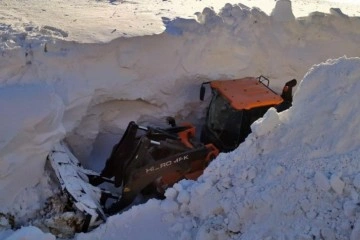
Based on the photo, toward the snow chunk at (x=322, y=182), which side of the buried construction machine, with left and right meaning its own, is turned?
left

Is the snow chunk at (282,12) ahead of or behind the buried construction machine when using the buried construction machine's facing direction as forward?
behind

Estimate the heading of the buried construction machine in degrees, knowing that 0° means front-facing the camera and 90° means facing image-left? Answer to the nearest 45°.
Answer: approximately 45°

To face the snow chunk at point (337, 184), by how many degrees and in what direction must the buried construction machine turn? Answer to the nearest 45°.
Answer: approximately 90° to its left

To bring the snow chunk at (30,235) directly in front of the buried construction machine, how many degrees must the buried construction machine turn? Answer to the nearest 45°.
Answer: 0° — it already faces it
